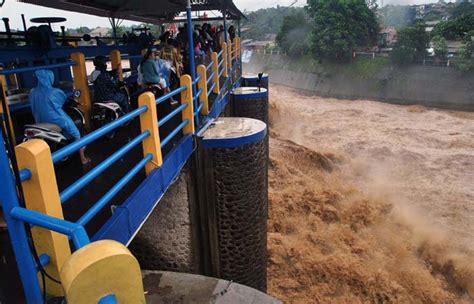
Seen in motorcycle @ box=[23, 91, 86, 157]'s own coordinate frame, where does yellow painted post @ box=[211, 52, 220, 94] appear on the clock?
The yellow painted post is roughly at 12 o'clock from the motorcycle.

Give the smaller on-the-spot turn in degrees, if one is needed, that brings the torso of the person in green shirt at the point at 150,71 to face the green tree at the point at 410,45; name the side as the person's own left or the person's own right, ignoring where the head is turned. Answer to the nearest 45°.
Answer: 0° — they already face it

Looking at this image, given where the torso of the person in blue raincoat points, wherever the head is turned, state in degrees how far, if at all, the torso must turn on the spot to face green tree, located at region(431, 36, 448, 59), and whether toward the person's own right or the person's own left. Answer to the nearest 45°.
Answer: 0° — they already face it

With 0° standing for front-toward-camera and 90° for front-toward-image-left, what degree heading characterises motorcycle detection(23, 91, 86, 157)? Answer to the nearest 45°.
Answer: approximately 225°

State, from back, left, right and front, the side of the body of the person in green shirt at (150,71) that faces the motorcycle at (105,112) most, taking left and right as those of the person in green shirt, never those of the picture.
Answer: back

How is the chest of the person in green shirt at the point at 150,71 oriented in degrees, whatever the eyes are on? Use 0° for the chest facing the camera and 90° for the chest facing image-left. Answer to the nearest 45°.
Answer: approximately 225°
